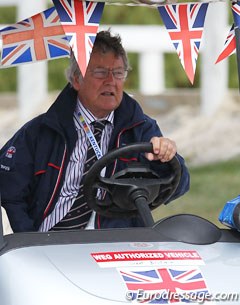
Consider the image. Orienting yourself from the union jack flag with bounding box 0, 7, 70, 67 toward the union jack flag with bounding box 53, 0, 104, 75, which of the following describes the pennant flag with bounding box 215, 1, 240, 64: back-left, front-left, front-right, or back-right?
front-left

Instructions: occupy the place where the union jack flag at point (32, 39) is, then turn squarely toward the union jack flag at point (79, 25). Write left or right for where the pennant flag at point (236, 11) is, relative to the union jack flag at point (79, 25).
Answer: left

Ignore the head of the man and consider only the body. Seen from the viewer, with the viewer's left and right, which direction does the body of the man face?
facing the viewer and to the right of the viewer

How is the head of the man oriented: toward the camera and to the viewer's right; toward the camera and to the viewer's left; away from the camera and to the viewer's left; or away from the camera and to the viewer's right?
toward the camera and to the viewer's right
